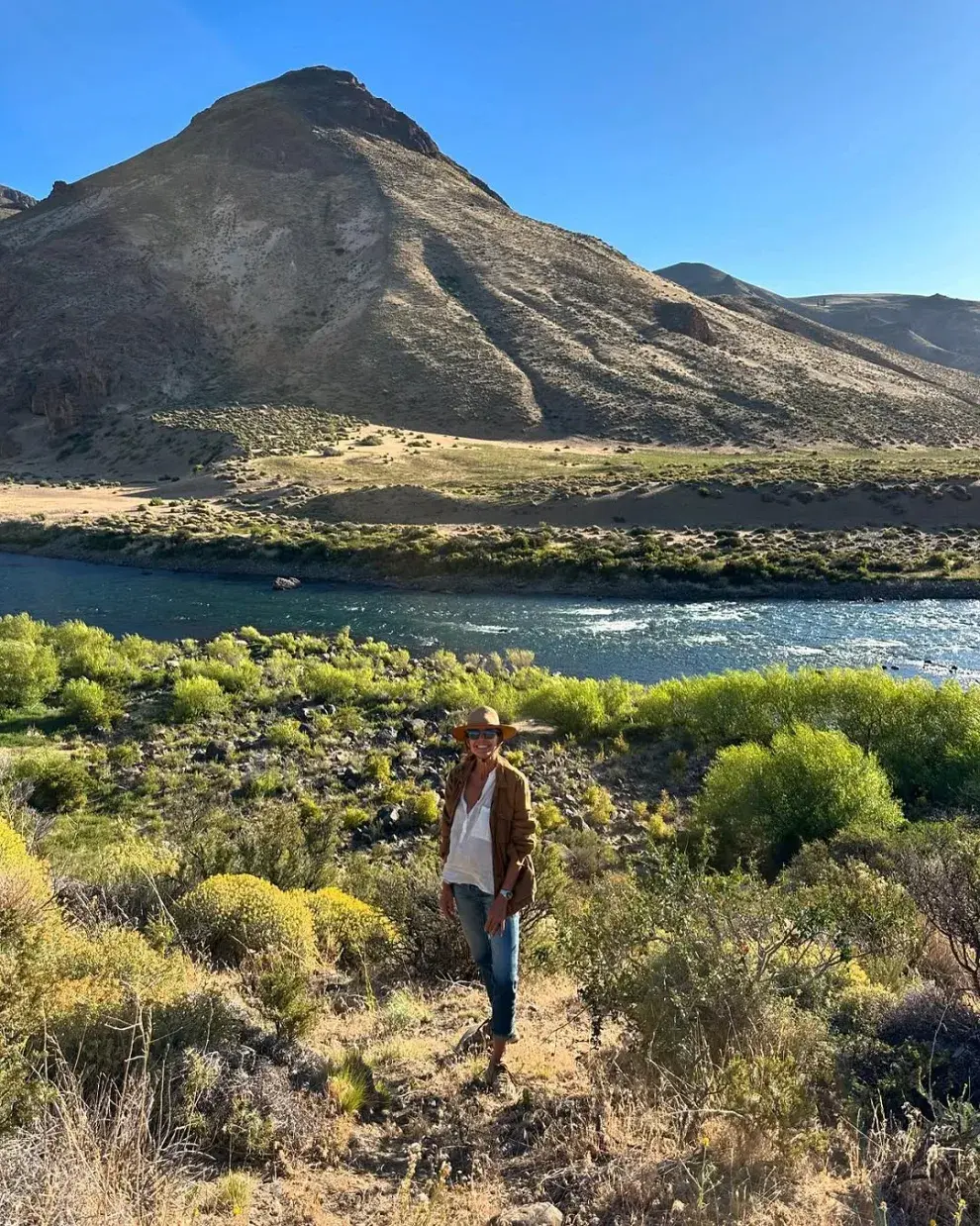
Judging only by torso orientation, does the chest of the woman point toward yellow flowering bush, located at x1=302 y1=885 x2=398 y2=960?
no

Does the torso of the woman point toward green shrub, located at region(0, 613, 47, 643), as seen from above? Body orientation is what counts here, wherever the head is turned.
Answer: no

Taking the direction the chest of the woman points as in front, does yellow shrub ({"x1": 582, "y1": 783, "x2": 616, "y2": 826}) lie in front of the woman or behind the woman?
behind

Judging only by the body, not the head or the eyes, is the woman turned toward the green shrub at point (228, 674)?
no

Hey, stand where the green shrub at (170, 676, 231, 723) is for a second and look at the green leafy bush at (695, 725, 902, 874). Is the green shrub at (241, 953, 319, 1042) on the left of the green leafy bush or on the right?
right

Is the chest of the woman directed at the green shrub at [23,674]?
no

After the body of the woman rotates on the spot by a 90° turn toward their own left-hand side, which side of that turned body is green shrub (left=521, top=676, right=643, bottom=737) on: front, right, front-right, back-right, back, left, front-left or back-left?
back-left

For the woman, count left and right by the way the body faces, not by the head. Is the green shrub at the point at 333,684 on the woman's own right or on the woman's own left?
on the woman's own right

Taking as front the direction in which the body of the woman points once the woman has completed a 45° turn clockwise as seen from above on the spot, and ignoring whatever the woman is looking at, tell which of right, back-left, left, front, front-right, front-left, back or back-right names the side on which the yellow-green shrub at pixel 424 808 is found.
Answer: right

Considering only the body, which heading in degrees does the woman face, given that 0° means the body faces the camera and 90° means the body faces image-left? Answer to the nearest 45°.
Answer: approximately 45°

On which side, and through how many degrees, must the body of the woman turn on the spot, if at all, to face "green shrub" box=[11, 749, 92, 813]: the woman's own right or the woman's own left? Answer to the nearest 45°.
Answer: approximately 90° to the woman's own right

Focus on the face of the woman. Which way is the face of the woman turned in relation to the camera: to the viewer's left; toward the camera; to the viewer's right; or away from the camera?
toward the camera

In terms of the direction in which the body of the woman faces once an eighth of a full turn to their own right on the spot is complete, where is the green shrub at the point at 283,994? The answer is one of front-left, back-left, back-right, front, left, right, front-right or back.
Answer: front

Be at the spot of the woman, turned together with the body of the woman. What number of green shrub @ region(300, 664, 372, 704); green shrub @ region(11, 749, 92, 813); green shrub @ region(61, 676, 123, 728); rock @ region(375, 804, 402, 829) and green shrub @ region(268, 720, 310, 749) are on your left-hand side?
0

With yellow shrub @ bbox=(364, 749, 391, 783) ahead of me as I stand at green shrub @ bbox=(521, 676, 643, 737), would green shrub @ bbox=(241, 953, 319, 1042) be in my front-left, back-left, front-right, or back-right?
front-left

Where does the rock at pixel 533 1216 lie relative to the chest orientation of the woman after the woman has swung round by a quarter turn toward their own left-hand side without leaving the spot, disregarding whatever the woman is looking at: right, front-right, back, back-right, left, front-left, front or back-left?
front-right
